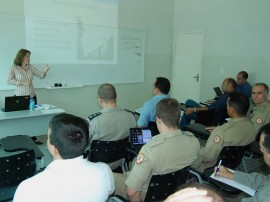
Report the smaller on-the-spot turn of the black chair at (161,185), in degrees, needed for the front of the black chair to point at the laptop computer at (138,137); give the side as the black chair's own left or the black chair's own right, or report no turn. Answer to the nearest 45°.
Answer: approximately 45° to the black chair's own right

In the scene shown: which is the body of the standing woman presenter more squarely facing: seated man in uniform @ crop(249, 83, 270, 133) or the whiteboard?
the seated man in uniform

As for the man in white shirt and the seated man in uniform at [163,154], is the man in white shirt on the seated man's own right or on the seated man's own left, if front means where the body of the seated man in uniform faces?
on the seated man's own left

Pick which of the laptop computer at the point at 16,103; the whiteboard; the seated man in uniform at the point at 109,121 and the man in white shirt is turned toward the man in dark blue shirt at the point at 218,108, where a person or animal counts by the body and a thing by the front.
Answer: the whiteboard

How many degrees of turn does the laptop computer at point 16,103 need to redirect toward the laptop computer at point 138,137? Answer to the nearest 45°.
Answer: approximately 135° to its right

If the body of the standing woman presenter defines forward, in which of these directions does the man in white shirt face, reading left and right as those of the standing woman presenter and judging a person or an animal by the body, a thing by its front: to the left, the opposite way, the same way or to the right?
the opposite way

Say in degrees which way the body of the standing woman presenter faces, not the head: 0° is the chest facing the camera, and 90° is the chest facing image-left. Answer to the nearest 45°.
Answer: approximately 315°

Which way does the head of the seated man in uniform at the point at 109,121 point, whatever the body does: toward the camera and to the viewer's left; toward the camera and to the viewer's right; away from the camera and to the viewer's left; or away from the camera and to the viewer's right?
away from the camera and to the viewer's left

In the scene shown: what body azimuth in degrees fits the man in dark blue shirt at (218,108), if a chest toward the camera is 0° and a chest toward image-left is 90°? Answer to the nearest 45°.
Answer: approximately 90°

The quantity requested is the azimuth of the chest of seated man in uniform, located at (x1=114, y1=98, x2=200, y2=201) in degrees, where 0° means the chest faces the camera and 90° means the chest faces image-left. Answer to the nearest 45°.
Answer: approximately 135°

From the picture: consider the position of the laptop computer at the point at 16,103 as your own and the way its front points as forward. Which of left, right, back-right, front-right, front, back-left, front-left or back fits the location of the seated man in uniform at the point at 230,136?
back-right

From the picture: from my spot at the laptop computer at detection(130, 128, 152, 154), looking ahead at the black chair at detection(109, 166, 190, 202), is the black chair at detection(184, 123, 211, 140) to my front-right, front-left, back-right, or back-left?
back-left

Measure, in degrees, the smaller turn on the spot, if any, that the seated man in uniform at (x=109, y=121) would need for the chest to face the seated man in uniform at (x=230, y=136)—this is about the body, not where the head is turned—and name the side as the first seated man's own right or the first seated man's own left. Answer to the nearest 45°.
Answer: approximately 135° to the first seated man's own right
